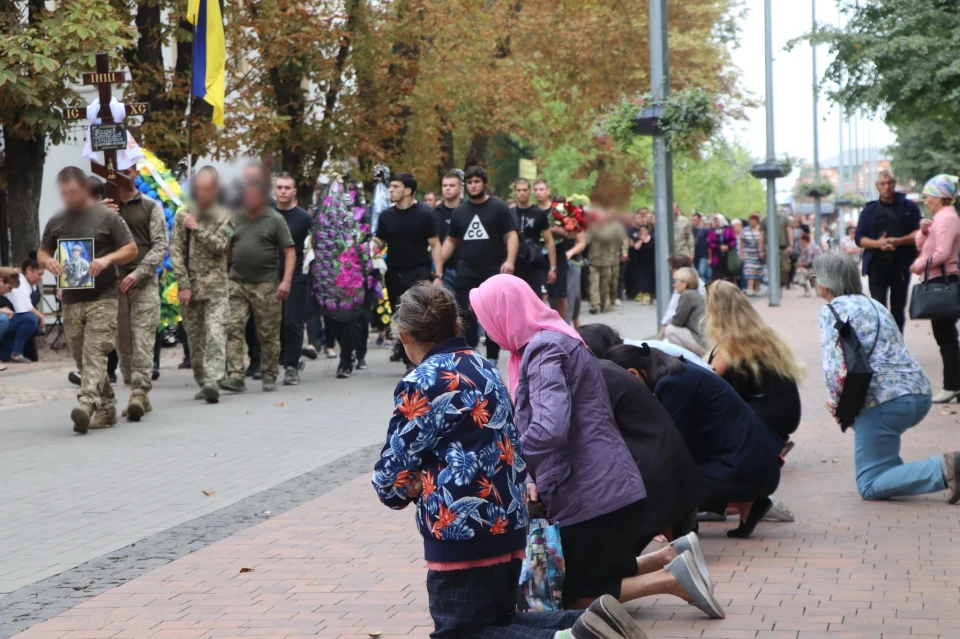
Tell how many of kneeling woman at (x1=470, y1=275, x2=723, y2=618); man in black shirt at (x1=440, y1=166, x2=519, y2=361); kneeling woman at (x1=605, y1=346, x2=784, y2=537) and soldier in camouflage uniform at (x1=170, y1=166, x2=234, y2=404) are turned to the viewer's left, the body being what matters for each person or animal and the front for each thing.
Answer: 2

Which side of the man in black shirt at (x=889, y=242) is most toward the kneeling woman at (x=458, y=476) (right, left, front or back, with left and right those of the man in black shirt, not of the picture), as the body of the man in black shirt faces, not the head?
front

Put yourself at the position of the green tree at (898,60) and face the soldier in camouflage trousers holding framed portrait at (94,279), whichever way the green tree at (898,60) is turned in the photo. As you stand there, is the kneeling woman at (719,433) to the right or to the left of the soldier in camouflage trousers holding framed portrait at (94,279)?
left

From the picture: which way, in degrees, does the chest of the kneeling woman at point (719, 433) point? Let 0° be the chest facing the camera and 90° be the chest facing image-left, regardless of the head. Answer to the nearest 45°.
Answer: approximately 90°

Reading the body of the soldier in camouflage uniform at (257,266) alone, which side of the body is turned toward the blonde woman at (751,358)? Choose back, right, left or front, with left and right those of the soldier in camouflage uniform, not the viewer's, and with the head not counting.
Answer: left

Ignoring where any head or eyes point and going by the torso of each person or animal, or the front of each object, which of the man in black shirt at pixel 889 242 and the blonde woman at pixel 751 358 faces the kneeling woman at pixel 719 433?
the man in black shirt

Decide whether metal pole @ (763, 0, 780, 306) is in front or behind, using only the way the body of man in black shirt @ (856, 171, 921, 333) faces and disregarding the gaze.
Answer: behind

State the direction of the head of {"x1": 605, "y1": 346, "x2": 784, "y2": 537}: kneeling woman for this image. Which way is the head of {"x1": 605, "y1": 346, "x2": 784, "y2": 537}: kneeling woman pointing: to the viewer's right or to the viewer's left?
to the viewer's left

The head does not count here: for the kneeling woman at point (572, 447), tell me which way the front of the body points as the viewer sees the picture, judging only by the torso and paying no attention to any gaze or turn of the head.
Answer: to the viewer's left

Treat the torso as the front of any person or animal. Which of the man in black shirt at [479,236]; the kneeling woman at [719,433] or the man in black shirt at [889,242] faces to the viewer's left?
the kneeling woman

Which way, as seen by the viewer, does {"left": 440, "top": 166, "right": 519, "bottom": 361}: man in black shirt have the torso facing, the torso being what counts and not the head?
toward the camera

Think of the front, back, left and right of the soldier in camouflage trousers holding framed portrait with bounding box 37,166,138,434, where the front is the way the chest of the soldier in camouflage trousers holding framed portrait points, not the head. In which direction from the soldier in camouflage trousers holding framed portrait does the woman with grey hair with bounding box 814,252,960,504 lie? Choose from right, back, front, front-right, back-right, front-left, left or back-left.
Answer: left

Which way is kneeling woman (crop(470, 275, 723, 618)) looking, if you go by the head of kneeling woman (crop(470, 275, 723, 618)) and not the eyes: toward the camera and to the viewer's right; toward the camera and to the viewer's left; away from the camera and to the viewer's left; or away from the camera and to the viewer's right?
away from the camera and to the viewer's left
